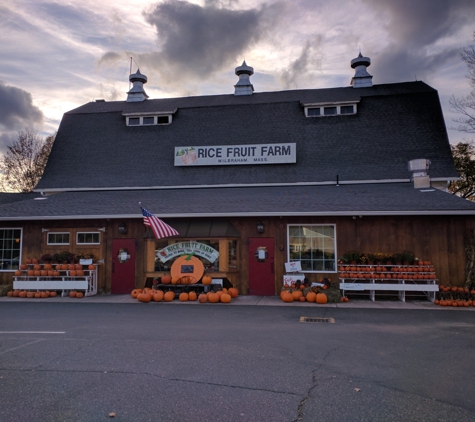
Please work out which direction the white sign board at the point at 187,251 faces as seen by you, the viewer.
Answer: facing the viewer

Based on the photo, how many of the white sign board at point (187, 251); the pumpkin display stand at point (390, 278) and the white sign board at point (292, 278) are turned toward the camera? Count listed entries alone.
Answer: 3

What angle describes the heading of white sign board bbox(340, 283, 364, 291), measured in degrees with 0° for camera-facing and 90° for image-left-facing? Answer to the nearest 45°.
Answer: approximately 0°

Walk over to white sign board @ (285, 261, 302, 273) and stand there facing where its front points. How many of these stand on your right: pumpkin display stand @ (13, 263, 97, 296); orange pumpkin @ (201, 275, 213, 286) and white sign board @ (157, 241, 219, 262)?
3

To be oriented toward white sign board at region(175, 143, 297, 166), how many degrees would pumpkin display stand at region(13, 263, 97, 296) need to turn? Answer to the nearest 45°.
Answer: approximately 90° to its left

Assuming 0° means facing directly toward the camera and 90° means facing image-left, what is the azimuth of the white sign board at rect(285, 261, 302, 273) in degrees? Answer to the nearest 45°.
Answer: approximately 0°

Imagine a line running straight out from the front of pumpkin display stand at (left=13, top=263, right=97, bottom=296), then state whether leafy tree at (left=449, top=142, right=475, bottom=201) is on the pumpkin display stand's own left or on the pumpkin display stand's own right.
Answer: on the pumpkin display stand's own left

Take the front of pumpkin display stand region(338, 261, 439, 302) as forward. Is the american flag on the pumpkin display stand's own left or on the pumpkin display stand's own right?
on the pumpkin display stand's own right

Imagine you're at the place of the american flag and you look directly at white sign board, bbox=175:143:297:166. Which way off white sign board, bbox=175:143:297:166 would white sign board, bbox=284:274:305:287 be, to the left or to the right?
right

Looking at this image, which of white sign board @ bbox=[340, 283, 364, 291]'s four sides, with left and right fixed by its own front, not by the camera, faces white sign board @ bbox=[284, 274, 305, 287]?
right

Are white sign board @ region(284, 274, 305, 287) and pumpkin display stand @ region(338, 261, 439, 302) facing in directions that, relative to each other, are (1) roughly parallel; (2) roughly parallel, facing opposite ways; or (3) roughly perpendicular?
roughly parallel

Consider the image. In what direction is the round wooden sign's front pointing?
toward the camera
